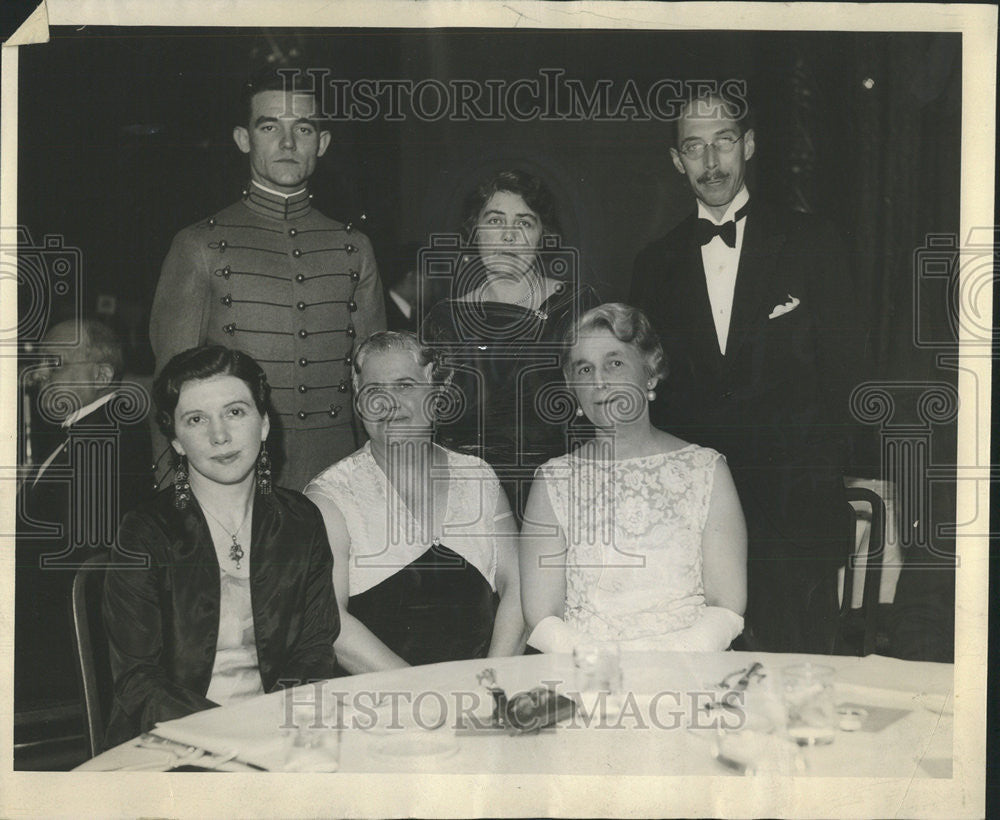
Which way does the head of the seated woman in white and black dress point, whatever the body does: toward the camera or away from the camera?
toward the camera

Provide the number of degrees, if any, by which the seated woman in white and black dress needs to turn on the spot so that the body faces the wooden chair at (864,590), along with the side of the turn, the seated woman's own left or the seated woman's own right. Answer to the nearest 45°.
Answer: approximately 90° to the seated woman's own left

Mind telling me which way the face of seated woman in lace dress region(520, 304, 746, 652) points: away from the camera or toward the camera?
toward the camera

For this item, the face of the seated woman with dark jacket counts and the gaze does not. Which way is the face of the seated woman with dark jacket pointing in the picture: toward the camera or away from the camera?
toward the camera

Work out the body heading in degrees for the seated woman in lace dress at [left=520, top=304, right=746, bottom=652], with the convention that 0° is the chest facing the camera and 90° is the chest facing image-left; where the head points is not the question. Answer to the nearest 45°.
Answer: approximately 0°

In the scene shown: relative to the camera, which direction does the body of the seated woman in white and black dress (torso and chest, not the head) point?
toward the camera

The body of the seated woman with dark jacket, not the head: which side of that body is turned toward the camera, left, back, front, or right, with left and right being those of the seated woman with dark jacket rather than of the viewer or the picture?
front

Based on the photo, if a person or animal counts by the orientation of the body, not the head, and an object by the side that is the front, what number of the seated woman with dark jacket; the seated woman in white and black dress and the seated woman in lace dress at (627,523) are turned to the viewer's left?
0
